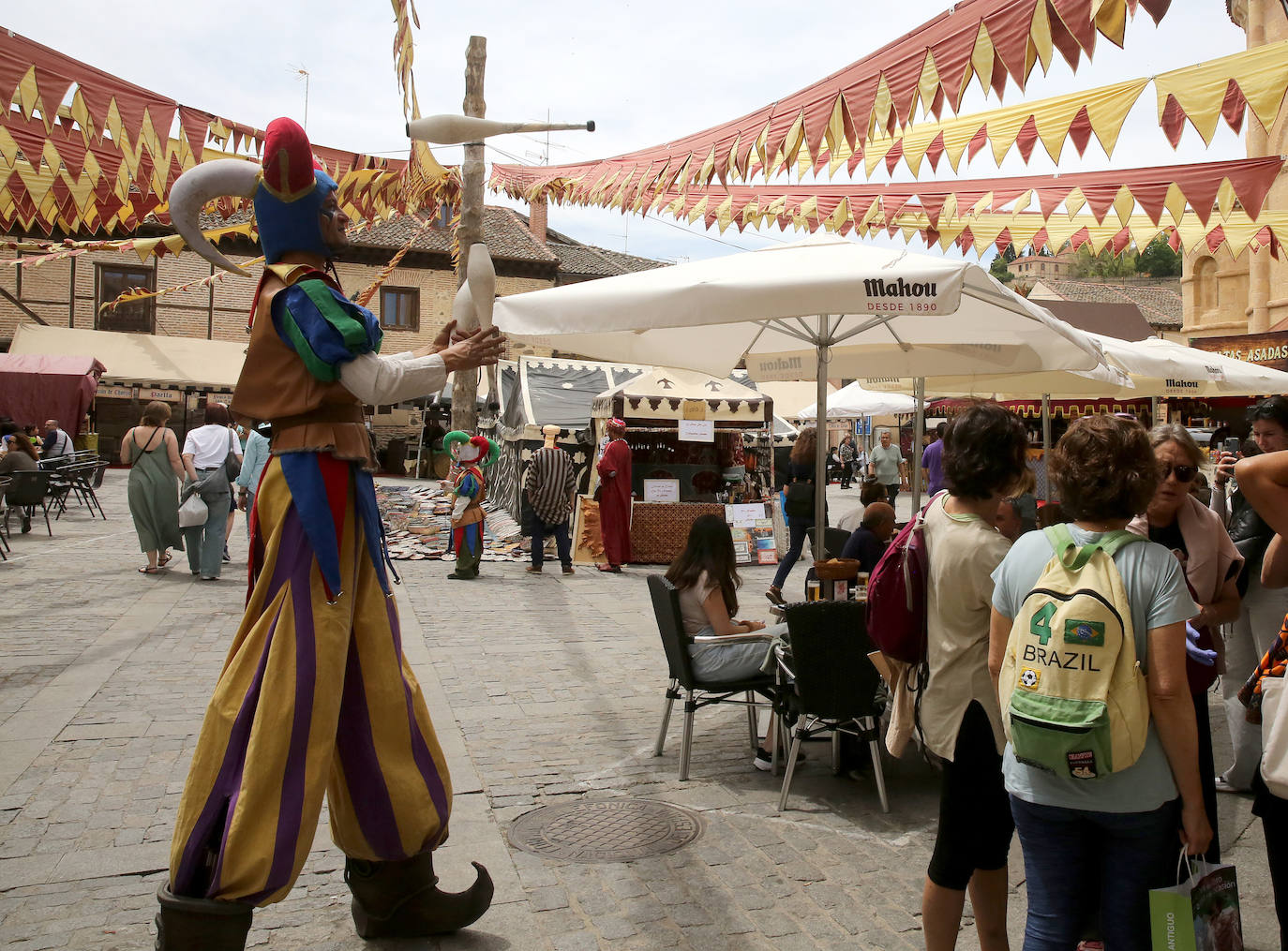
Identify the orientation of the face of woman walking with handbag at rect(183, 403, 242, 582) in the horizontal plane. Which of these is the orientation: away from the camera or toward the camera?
away from the camera

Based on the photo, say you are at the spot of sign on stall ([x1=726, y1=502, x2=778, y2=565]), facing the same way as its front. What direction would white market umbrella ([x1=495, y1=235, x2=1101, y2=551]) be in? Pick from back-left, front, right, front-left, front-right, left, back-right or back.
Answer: front

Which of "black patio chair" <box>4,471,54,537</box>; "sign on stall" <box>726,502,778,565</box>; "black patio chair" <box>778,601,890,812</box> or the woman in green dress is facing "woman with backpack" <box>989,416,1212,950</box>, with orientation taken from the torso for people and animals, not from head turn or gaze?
the sign on stall

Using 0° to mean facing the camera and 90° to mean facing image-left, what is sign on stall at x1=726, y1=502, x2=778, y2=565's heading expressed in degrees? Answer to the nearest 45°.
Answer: approximately 0°

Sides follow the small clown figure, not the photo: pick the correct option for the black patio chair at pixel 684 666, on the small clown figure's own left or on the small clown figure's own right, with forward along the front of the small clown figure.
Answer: on the small clown figure's own left

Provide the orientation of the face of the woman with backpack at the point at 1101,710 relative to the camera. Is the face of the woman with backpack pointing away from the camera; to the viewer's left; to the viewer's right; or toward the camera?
away from the camera

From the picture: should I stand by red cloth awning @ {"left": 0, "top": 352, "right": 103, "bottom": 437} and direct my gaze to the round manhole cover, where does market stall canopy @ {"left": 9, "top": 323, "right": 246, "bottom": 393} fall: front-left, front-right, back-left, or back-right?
back-left

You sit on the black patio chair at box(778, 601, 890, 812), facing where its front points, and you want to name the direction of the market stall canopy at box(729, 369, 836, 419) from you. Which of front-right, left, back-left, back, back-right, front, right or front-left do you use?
front

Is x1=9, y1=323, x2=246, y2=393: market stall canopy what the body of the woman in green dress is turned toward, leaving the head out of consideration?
yes

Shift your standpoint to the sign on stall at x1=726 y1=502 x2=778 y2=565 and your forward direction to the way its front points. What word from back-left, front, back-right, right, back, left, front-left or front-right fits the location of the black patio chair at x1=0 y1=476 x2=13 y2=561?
right

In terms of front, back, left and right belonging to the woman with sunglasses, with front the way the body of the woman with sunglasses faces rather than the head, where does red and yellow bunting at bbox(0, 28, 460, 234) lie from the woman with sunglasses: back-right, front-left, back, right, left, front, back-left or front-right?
front-right

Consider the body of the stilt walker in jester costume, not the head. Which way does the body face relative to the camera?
to the viewer's right

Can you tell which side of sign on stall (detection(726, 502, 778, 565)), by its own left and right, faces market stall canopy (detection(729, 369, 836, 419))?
back

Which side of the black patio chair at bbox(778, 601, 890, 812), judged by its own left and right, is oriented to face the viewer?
back

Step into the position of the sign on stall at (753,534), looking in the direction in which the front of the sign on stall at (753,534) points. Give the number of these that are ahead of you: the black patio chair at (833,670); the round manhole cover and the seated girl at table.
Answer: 3
